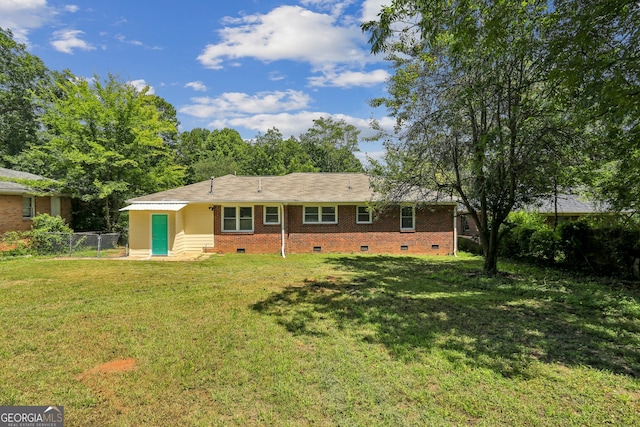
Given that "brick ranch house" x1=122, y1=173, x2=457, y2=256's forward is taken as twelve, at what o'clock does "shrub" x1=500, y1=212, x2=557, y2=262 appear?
The shrub is roughly at 4 o'clock from the brick ranch house.

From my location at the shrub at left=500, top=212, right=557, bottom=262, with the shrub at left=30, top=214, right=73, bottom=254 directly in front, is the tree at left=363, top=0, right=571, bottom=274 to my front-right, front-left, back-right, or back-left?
front-left

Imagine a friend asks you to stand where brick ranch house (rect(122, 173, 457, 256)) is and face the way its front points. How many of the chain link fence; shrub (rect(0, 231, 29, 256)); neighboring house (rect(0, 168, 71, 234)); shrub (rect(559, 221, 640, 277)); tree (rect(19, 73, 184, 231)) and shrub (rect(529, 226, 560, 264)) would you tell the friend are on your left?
4

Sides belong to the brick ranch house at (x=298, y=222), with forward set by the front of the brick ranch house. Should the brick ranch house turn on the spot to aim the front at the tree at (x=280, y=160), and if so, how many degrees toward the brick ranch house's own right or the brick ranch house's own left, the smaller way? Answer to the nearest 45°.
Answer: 0° — it already faces it

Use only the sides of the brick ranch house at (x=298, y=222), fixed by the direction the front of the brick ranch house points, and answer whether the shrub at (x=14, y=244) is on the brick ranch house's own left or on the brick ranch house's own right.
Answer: on the brick ranch house's own left

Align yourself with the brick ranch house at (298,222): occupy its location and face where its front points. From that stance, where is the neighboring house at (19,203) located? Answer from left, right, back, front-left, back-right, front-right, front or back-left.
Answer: left

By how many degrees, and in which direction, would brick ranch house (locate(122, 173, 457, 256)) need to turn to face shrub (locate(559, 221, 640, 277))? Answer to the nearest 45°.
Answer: approximately 135° to its right

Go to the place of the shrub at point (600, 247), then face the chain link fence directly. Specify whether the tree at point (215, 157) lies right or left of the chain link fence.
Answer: right

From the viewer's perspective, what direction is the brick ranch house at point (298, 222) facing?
away from the camera
